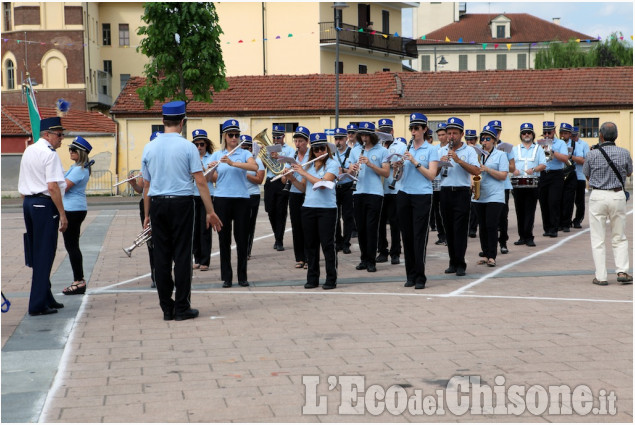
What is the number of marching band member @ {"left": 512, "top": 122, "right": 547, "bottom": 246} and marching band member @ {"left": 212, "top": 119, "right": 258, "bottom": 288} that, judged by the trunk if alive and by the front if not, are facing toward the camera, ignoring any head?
2

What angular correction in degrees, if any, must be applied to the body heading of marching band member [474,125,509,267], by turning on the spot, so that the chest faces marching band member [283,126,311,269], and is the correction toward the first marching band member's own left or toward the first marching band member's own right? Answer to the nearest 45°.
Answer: approximately 45° to the first marching band member's own right

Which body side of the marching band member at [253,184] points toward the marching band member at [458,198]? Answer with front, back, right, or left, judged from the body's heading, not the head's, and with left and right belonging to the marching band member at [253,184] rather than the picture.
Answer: left

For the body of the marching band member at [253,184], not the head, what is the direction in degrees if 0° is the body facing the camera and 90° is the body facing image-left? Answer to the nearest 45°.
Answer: approximately 45°

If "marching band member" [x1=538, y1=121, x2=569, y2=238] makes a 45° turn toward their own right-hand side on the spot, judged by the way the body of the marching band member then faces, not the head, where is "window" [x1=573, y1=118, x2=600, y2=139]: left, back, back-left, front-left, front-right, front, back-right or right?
right

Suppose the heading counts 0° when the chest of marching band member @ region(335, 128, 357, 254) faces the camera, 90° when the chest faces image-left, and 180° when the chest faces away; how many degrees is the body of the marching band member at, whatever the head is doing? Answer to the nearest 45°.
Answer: approximately 45°

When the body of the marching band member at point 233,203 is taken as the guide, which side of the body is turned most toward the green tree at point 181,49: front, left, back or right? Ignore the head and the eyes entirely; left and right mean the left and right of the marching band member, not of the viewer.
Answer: back

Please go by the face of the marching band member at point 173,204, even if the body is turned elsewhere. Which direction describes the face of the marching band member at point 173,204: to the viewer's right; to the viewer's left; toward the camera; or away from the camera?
away from the camera
